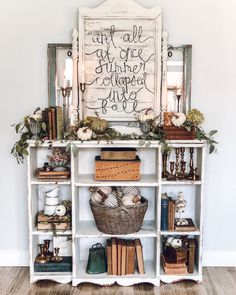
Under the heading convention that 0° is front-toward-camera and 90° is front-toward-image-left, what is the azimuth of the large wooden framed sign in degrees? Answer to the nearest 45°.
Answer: approximately 0°

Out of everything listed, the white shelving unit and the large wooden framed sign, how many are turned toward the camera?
2

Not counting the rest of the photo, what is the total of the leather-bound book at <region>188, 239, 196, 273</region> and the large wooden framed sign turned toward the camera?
2

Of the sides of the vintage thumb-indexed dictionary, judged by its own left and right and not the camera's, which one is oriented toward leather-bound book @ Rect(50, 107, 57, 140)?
right

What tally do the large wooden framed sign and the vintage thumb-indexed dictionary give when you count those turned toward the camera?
2

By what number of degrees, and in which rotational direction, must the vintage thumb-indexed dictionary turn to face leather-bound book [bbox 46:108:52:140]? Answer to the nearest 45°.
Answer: approximately 90° to its right

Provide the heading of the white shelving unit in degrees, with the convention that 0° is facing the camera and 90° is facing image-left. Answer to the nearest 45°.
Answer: approximately 0°
